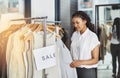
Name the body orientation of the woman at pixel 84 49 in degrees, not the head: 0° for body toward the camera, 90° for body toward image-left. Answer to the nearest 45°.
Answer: approximately 45°

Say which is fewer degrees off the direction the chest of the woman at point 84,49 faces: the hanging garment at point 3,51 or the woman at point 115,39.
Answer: the hanging garment

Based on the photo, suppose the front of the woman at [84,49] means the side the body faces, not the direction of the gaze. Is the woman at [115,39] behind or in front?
behind

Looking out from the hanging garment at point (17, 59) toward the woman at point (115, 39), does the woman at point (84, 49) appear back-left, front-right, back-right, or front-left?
front-right

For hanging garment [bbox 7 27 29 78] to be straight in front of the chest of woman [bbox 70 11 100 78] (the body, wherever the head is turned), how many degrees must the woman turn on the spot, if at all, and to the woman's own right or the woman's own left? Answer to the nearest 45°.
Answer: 0° — they already face it

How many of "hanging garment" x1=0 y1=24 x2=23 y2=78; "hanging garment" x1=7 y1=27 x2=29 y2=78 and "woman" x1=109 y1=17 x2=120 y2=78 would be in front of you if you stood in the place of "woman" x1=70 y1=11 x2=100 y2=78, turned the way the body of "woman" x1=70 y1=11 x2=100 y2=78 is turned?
2

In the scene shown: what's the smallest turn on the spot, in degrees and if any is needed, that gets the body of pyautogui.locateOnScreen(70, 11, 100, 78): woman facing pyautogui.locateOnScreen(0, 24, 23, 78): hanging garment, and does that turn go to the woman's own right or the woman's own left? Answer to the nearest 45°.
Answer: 0° — they already face it

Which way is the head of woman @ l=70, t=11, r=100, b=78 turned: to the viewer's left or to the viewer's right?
to the viewer's left
